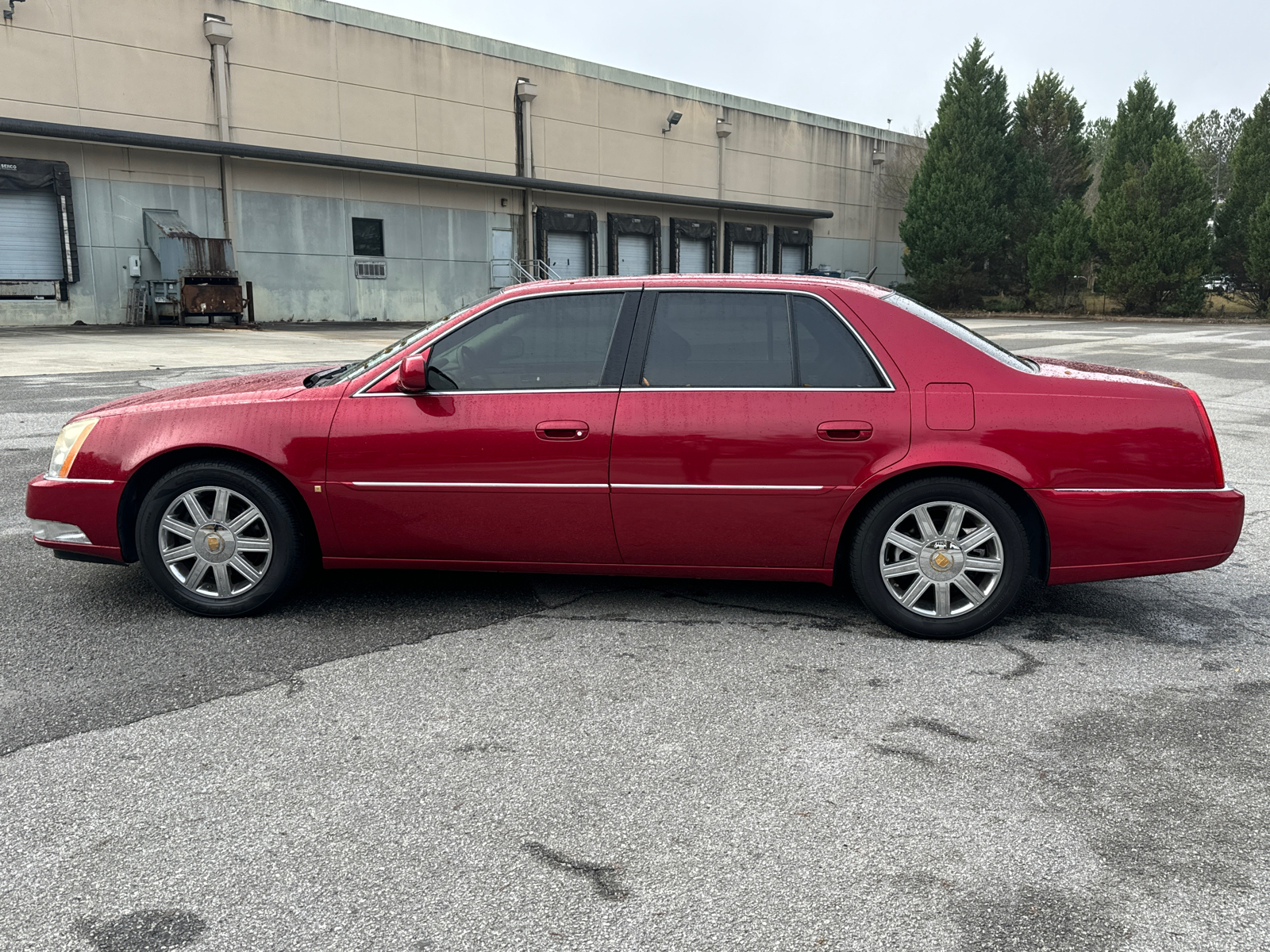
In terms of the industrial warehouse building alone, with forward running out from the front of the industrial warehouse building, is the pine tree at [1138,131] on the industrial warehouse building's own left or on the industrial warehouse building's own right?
on the industrial warehouse building's own left

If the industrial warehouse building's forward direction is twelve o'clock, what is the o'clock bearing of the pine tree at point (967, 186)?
The pine tree is roughly at 10 o'clock from the industrial warehouse building.

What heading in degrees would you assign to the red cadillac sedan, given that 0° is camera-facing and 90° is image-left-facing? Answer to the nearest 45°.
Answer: approximately 90°

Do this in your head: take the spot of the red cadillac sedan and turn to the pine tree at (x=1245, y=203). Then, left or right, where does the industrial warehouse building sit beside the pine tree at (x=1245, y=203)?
left

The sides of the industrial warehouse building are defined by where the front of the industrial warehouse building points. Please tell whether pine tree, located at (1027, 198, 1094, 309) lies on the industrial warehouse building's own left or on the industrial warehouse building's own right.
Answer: on the industrial warehouse building's own left

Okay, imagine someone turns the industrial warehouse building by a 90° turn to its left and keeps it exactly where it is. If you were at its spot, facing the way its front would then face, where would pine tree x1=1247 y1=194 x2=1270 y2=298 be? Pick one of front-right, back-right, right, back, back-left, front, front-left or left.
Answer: front-right

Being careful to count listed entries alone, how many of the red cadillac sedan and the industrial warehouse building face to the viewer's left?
1

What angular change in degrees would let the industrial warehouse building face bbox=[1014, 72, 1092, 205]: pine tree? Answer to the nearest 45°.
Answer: approximately 45° to its left

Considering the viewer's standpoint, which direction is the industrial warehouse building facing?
facing the viewer and to the right of the viewer

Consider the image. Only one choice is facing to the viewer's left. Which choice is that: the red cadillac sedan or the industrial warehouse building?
the red cadillac sedan

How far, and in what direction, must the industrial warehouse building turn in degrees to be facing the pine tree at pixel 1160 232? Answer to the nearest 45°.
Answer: approximately 45° to its left

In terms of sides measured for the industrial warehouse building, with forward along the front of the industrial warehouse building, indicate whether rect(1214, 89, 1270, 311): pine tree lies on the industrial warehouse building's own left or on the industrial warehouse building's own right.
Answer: on the industrial warehouse building's own left

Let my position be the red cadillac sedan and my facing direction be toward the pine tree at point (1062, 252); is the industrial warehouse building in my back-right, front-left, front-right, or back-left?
front-left

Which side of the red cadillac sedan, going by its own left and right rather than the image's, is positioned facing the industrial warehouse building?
right

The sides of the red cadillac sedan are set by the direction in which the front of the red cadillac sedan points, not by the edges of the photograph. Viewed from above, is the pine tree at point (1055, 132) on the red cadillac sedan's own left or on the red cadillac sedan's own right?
on the red cadillac sedan's own right
